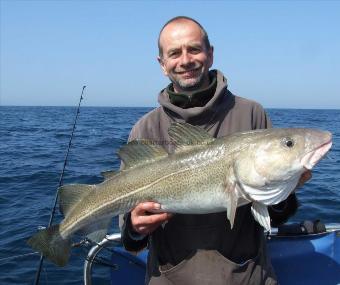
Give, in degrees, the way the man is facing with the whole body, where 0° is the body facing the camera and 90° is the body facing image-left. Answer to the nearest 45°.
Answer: approximately 0°

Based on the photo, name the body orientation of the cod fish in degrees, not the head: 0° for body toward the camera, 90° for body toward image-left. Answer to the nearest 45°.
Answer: approximately 270°
